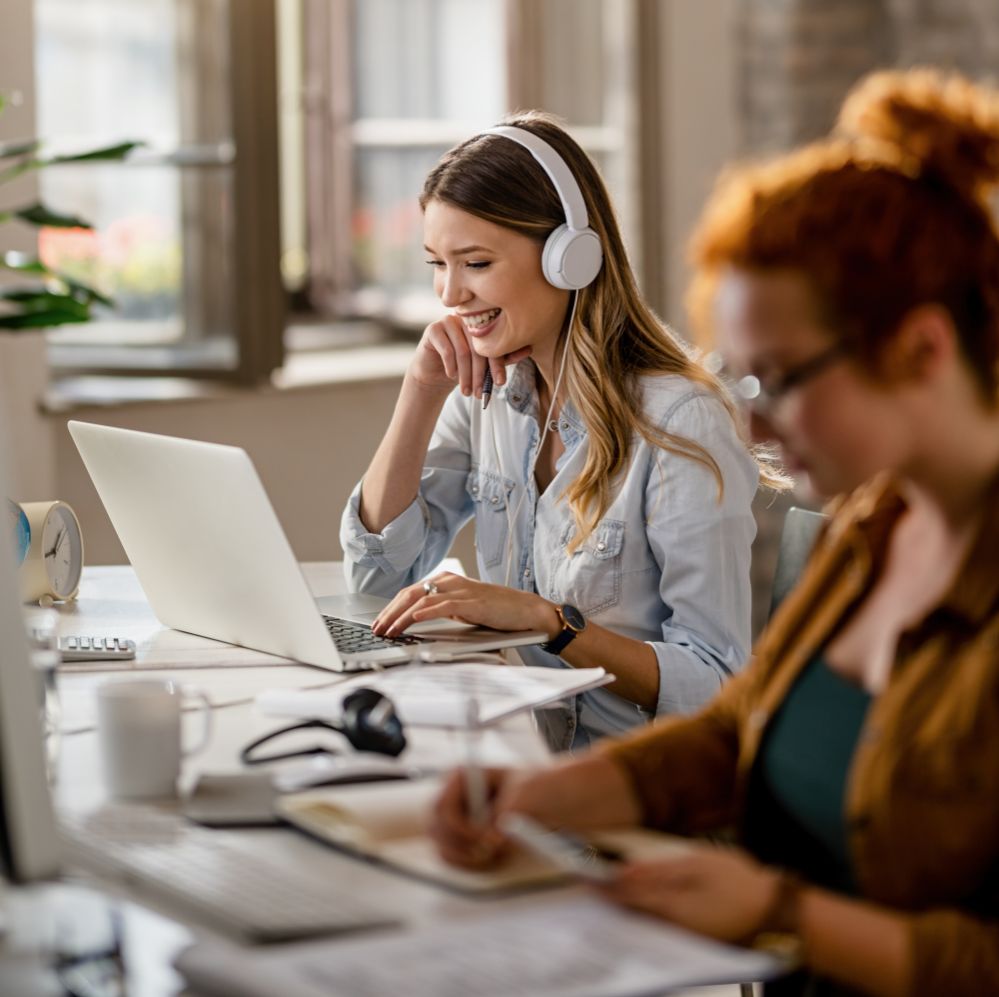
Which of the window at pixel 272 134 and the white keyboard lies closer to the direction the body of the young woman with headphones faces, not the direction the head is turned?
the white keyboard

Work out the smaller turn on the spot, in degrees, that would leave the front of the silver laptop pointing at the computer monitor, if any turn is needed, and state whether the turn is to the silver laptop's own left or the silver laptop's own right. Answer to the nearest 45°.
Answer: approximately 135° to the silver laptop's own right

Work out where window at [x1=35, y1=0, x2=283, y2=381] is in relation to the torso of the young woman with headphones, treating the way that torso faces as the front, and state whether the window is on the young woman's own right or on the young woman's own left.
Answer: on the young woman's own right

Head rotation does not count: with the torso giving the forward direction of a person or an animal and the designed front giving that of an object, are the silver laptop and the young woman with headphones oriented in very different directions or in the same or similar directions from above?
very different directions

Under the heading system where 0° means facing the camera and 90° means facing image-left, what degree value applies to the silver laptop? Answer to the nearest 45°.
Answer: approximately 225°

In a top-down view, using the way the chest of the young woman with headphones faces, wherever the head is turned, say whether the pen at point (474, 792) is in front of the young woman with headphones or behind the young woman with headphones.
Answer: in front

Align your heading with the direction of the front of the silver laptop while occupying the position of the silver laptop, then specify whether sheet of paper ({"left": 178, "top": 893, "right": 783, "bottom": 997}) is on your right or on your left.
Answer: on your right

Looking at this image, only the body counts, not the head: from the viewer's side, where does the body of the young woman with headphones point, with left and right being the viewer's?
facing the viewer and to the left of the viewer

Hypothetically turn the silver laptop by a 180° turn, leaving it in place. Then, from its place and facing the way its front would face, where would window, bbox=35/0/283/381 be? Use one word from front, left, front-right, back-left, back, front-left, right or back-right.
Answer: back-right
